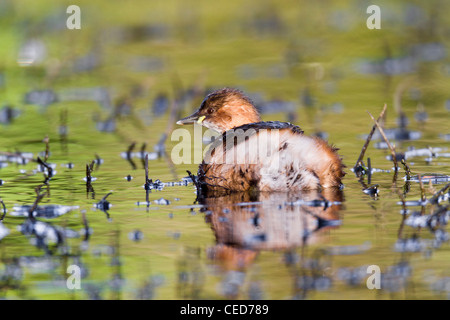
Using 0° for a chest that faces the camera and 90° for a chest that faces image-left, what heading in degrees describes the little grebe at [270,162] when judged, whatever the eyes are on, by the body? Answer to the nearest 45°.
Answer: approximately 90°

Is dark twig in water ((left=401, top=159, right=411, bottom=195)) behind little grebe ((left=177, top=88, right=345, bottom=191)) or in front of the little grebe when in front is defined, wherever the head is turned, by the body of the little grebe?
behind
